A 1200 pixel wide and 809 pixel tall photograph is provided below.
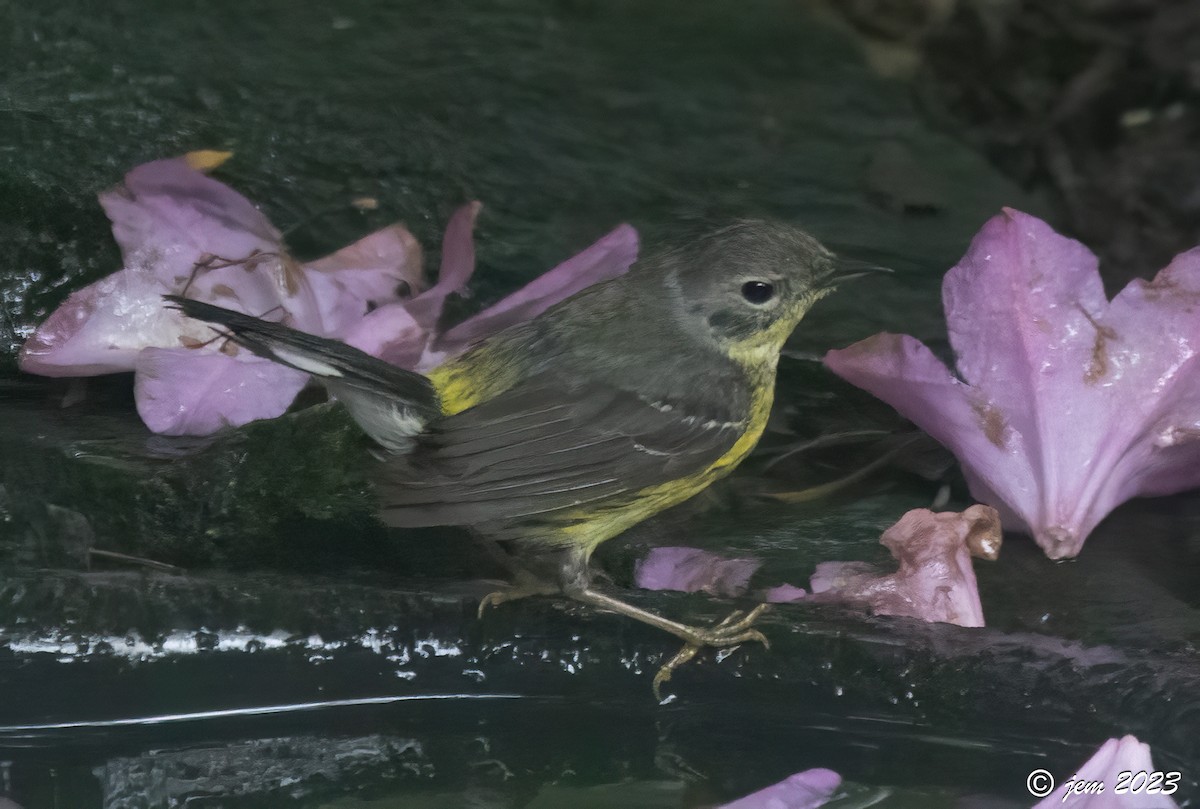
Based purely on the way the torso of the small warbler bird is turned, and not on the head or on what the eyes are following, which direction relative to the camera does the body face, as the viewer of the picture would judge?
to the viewer's right

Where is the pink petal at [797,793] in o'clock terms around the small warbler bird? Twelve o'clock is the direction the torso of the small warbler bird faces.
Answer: The pink petal is roughly at 2 o'clock from the small warbler bird.

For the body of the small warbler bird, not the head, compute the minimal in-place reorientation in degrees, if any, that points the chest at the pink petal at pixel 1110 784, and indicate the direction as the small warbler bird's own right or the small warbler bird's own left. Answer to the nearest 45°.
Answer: approximately 45° to the small warbler bird's own right
